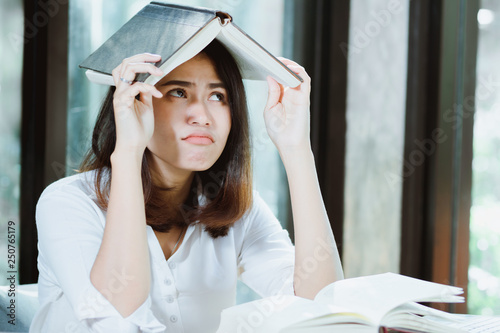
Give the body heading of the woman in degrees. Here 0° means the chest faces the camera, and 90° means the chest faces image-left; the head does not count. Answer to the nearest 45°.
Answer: approximately 315°
